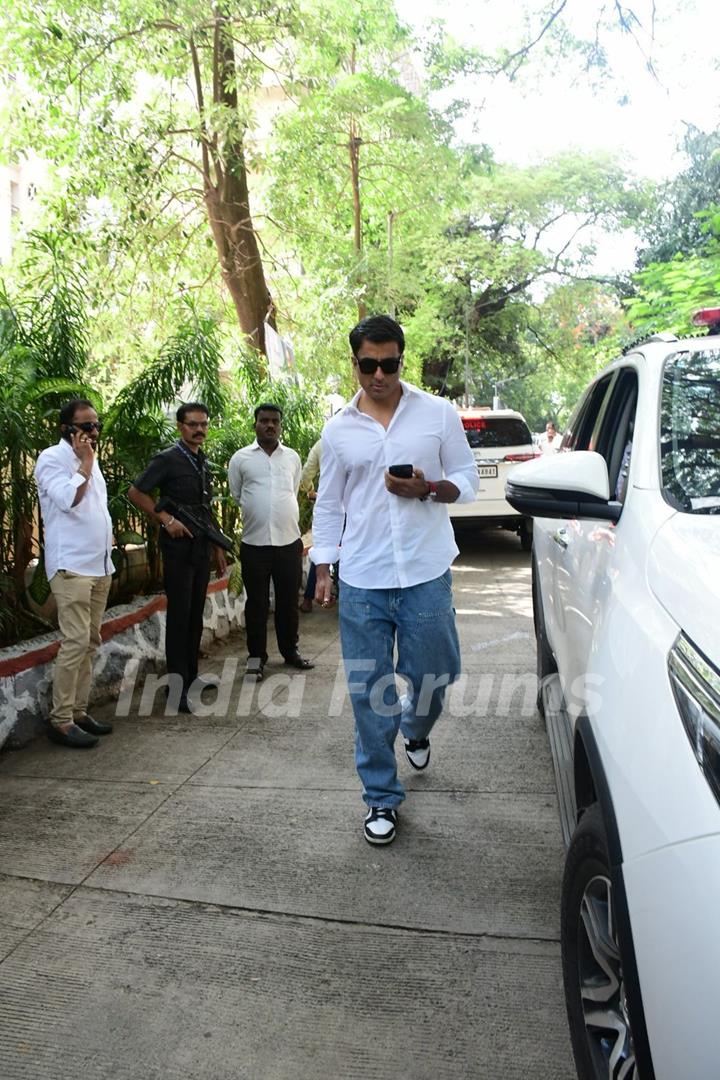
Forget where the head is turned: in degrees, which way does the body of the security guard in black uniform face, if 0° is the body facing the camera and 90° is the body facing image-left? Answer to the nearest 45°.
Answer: approximately 315°

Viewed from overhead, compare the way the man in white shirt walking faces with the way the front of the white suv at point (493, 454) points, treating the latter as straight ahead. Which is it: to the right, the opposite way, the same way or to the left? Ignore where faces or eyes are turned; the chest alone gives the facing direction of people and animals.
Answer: the opposite way

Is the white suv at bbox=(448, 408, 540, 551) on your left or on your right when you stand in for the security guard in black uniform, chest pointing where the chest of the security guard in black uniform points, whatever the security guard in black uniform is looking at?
on your left

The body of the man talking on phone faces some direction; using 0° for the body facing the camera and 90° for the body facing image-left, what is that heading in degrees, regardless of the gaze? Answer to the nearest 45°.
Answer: approximately 315°

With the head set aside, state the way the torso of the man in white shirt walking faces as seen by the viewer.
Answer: toward the camera

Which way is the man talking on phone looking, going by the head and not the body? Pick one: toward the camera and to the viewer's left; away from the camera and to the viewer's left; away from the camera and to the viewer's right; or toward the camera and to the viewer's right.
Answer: toward the camera and to the viewer's right

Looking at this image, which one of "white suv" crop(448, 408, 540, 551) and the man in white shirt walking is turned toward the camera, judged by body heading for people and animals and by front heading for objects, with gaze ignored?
the man in white shirt walking

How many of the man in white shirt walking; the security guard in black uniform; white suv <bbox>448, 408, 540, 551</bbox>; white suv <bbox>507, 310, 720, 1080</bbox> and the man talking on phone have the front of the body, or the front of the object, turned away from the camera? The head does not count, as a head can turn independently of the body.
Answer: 1

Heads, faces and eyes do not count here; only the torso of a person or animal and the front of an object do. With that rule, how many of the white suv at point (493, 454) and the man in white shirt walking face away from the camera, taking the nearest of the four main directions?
1

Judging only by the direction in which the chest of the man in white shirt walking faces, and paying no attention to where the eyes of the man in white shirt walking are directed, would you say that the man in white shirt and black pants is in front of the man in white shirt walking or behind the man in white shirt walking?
behind

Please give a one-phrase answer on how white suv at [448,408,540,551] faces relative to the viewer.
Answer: facing away from the viewer

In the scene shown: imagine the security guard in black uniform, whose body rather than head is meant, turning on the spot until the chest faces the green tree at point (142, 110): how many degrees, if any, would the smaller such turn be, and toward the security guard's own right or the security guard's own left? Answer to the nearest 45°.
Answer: approximately 135° to the security guard's own left

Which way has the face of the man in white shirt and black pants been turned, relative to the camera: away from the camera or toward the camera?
toward the camera

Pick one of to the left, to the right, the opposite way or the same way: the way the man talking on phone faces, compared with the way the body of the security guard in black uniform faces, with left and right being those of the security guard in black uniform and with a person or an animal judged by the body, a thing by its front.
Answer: the same way
